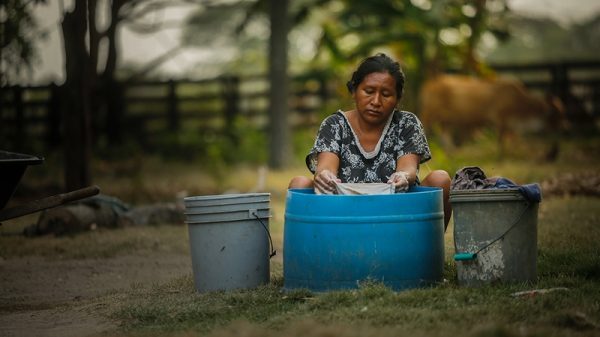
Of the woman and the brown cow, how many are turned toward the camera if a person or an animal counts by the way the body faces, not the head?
1

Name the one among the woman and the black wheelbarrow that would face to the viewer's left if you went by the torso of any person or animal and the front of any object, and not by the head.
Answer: the black wheelbarrow

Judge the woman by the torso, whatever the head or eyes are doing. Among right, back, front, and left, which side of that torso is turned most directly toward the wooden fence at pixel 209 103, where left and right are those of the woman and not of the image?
back

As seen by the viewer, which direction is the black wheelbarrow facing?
to the viewer's left

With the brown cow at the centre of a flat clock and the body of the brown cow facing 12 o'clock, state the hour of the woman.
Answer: The woman is roughly at 3 o'clock from the brown cow.

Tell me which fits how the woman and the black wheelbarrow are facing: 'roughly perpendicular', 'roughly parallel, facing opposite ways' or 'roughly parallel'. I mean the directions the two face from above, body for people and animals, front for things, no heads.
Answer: roughly perpendicular

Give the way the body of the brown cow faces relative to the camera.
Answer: to the viewer's right

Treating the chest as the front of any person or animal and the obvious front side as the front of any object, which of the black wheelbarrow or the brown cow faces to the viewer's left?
the black wheelbarrow

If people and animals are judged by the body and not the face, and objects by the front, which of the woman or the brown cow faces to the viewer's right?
the brown cow

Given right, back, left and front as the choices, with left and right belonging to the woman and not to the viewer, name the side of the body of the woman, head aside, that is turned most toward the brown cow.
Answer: back

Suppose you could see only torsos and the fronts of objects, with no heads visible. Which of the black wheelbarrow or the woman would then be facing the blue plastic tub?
the woman

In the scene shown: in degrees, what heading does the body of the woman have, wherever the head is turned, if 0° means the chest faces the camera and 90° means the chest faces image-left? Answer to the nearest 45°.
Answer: approximately 0°

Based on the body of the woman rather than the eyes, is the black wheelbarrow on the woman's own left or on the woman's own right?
on the woman's own right

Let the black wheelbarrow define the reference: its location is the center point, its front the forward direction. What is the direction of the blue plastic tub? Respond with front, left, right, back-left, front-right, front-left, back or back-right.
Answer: back-left

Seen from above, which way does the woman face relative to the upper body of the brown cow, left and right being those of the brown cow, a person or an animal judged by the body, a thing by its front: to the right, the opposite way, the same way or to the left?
to the right

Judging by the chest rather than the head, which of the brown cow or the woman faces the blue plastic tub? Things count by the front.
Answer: the woman
